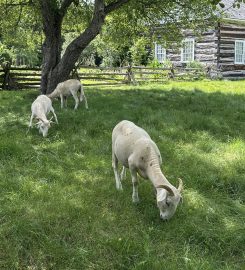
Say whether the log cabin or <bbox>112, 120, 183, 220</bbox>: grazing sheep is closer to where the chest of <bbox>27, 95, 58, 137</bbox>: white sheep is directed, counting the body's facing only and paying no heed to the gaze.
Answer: the grazing sheep

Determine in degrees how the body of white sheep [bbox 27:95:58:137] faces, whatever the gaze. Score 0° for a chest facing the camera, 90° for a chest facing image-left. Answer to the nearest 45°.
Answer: approximately 0°

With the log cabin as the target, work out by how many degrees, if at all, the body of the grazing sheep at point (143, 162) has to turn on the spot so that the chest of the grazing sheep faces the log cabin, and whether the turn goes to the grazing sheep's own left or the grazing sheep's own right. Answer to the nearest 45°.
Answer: approximately 135° to the grazing sheep's own left

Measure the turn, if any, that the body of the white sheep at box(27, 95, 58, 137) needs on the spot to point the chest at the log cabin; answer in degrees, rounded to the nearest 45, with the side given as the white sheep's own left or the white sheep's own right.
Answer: approximately 135° to the white sheep's own left

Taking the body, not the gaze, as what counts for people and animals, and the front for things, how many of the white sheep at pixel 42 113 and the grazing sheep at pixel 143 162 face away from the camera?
0

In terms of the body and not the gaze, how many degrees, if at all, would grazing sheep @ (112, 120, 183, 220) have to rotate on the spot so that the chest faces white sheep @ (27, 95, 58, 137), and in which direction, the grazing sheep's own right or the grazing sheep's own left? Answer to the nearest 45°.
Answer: approximately 180°

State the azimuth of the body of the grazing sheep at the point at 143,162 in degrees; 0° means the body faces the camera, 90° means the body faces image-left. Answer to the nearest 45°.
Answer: approximately 315°
